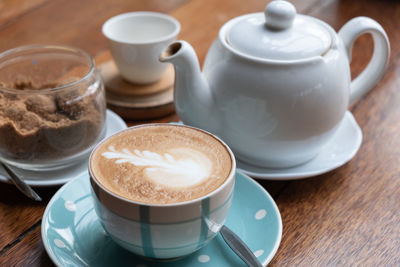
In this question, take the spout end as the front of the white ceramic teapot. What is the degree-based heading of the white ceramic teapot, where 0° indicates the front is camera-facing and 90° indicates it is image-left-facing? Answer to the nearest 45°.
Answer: approximately 90°
